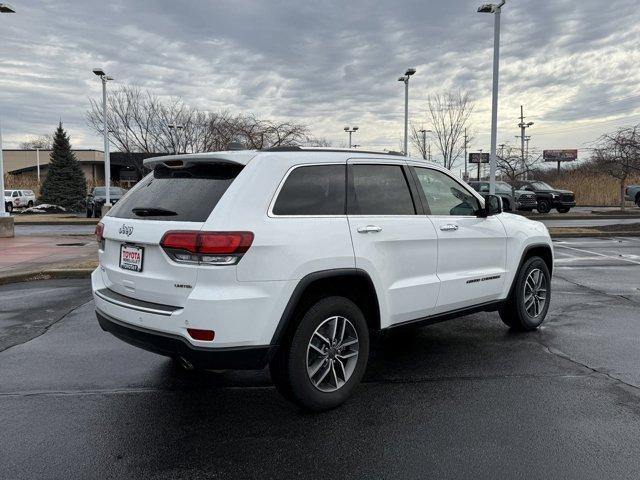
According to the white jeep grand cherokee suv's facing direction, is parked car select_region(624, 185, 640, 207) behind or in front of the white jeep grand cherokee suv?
in front

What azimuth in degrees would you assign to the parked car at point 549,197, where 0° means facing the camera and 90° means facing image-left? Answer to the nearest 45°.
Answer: approximately 315°

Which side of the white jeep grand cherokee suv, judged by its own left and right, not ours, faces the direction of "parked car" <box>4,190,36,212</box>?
left

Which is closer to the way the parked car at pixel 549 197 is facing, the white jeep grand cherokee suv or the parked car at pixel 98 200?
the white jeep grand cherokee suv

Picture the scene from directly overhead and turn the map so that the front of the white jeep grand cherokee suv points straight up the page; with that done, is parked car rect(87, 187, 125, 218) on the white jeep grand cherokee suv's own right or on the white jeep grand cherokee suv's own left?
on the white jeep grand cherokee suv's own left

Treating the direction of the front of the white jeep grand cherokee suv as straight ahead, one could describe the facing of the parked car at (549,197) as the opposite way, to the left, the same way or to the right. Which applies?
to the right

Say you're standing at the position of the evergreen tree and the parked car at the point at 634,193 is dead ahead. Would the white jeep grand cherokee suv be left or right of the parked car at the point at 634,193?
right

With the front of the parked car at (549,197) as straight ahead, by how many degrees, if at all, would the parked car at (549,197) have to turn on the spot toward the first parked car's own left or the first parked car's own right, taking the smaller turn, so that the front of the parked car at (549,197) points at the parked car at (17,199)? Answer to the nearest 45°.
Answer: approximately 135° to the first parked car's own right

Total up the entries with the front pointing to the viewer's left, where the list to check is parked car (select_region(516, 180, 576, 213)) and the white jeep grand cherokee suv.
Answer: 0

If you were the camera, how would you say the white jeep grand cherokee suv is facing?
facing away from the viewer and to the right of the viewer

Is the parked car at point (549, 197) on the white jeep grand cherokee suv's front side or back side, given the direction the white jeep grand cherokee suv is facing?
on the front side
